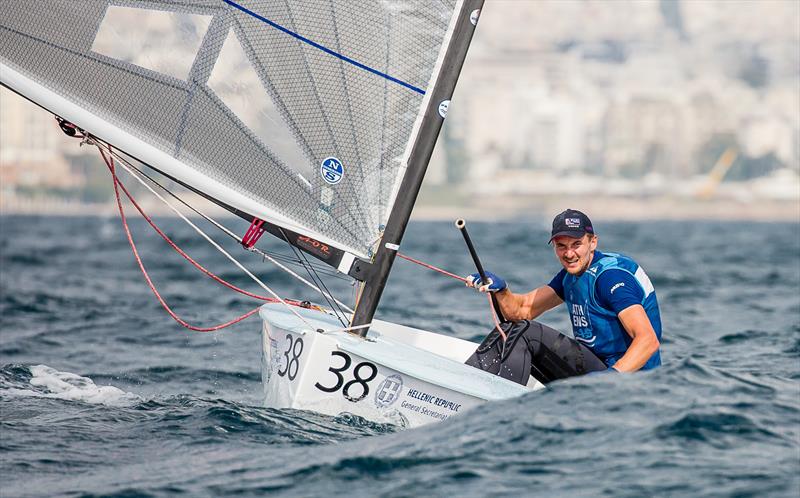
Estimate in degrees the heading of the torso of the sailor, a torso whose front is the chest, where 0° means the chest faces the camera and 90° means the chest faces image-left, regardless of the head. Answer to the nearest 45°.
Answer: approximately 45°

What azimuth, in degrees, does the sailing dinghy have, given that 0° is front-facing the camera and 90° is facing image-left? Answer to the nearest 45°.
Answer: approximately 45°
